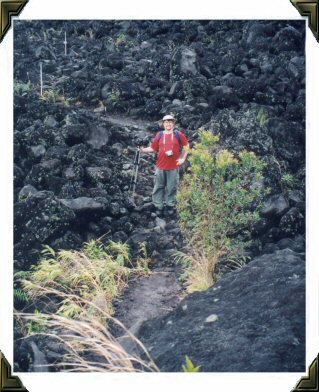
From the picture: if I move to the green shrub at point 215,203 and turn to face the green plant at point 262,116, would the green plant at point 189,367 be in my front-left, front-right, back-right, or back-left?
back-right

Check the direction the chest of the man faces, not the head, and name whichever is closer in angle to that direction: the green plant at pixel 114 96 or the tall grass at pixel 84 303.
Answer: the tall grass

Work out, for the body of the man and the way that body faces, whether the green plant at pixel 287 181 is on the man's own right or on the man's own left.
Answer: on the man's own left

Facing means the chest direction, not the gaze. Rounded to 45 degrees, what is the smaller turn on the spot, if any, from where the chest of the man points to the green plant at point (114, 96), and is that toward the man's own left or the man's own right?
approximately 135° to the man's own right

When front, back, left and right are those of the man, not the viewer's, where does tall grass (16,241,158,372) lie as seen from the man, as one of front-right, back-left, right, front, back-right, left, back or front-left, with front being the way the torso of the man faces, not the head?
front-right

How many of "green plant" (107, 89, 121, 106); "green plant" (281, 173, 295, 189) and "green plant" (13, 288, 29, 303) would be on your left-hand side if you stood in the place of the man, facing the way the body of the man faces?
1

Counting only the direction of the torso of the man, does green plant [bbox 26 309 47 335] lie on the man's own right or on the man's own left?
on the man's own right

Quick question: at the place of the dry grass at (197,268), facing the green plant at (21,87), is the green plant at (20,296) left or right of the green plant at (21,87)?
left

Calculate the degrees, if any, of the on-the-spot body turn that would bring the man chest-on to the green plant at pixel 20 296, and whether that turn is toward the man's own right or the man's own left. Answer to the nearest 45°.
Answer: approximately 45° to the man's own right

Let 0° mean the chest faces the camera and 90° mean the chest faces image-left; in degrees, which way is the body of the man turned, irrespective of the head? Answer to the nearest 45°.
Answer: approximately 0°

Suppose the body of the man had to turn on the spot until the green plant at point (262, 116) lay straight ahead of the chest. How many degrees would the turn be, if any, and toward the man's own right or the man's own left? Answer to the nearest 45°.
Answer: approximately 135° to the man's own left
